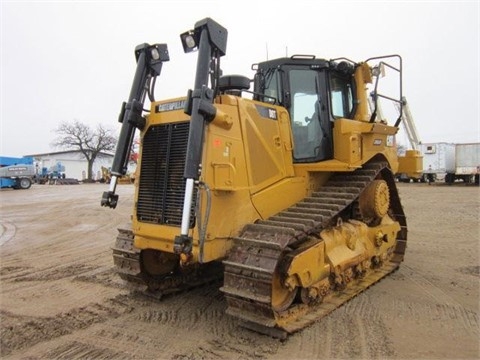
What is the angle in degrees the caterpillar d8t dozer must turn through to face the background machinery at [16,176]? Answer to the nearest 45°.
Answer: approximately 90° to its right

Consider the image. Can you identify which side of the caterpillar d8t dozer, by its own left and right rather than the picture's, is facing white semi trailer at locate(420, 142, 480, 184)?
back

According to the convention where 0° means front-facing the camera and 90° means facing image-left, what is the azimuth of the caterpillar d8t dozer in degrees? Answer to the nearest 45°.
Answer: approximately 45°

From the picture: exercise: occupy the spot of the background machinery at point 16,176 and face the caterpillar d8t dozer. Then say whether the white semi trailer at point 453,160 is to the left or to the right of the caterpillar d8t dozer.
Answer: left
